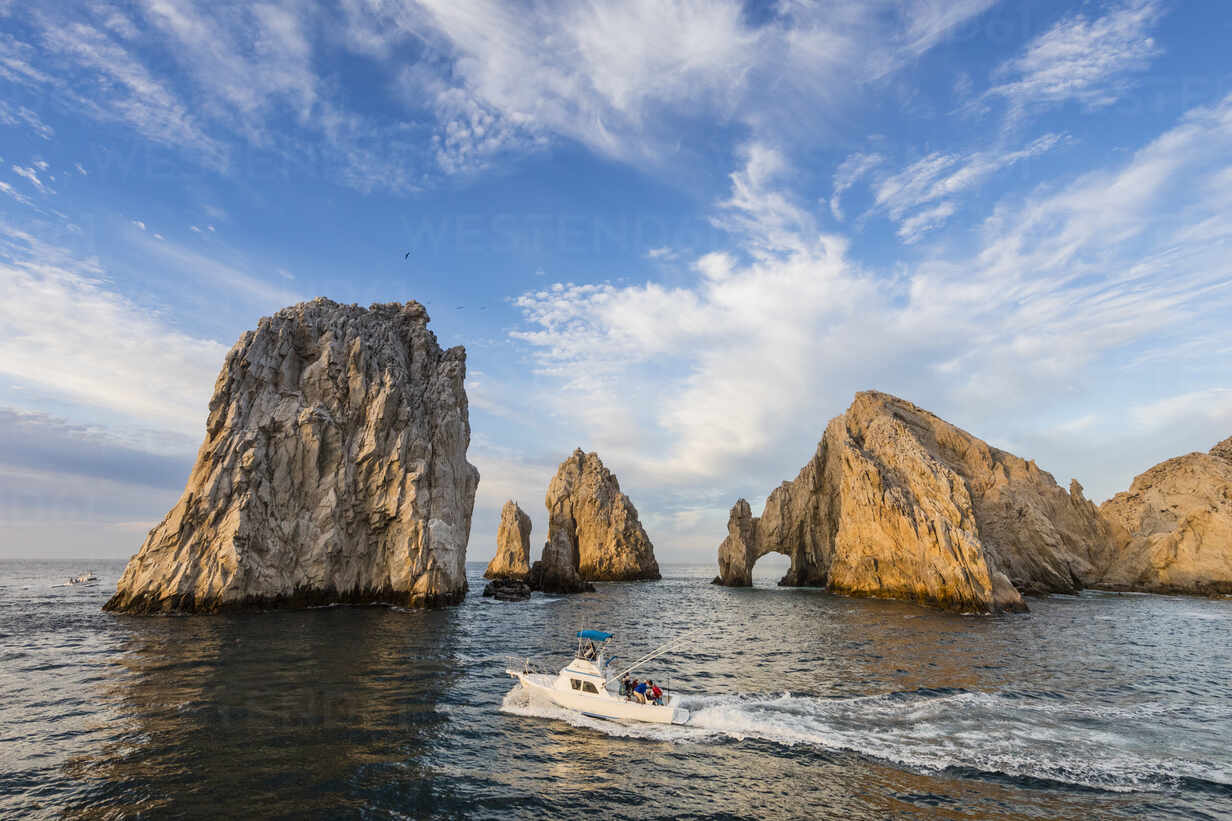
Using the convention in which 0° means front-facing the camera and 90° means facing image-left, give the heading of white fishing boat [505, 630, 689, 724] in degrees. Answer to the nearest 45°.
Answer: approximately 90°
